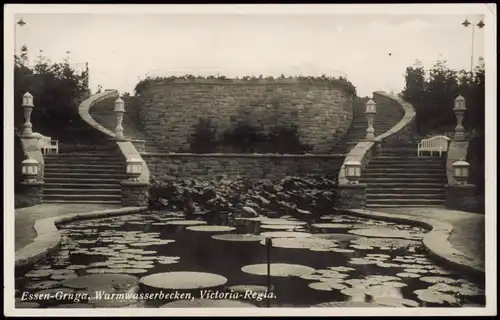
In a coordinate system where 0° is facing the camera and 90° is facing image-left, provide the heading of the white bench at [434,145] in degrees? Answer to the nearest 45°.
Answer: approximately 45°
